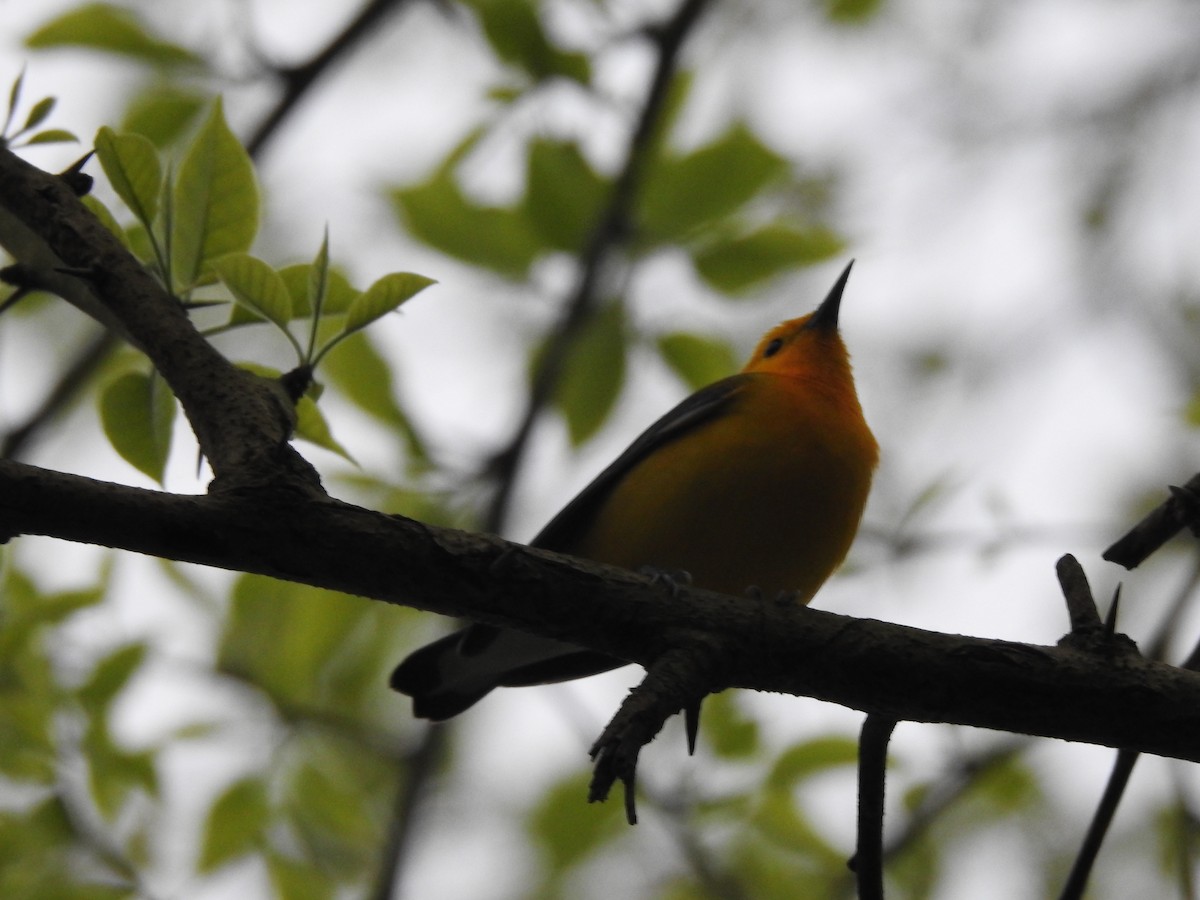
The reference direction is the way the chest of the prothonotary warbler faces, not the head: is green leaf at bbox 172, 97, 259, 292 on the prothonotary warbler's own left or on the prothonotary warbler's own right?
on the prothonotary warbler's own right

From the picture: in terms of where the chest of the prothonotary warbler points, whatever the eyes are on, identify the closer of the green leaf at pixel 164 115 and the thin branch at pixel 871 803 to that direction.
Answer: the thin branch

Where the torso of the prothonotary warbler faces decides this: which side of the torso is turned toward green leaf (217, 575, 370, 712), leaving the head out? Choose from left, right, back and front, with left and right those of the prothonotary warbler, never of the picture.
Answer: back

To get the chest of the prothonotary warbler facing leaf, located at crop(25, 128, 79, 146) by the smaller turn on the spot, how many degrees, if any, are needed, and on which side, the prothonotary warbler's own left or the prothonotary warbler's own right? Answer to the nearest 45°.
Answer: approximately 135° to the prothonotary warbler's own right

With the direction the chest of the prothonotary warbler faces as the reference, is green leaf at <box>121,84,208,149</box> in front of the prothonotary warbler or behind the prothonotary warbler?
behind

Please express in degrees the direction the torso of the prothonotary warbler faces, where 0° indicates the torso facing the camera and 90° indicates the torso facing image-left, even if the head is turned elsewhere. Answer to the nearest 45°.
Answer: approximately 270°

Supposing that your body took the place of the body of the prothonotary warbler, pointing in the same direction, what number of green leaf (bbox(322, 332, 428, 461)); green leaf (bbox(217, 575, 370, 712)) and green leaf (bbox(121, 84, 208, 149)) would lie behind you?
3
